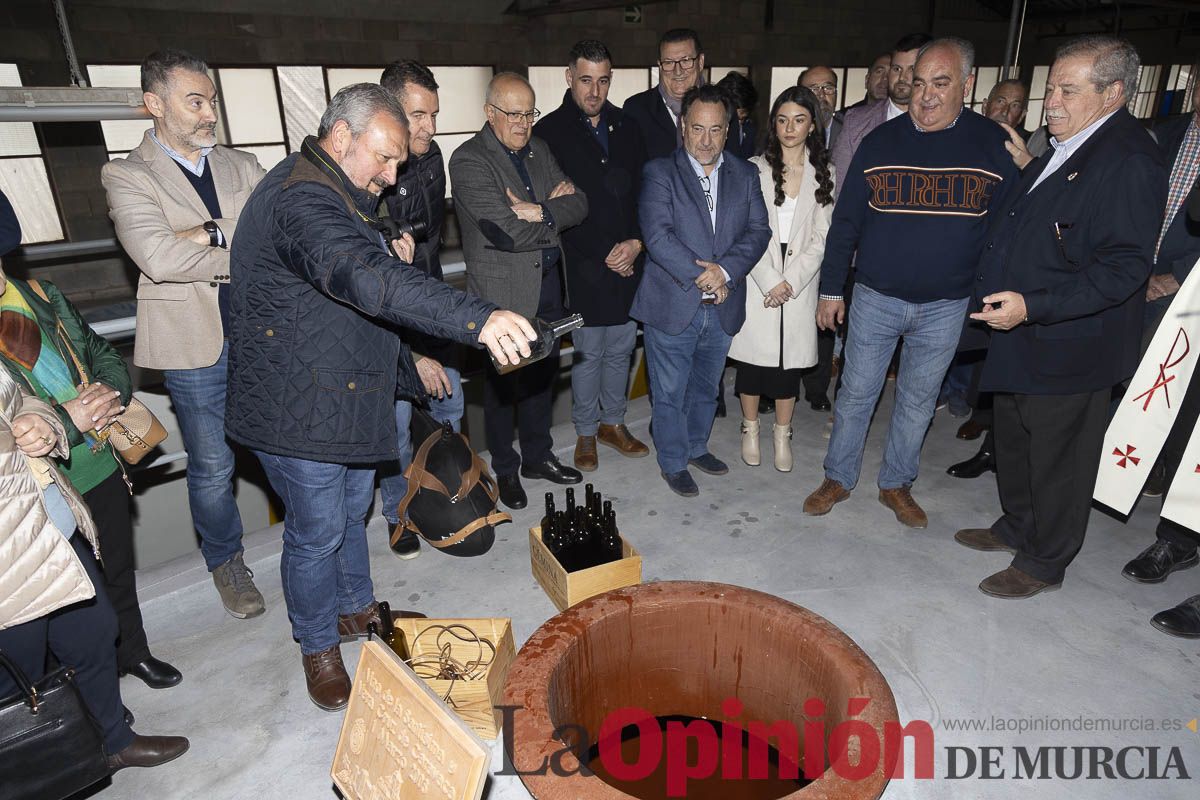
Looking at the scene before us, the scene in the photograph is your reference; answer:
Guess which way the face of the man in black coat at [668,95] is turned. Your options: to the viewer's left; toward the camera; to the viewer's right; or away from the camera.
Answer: toward the camera

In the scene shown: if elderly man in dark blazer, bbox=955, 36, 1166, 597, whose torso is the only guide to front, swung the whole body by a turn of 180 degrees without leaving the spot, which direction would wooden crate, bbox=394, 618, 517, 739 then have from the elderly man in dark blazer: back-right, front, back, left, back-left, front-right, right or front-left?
back-right

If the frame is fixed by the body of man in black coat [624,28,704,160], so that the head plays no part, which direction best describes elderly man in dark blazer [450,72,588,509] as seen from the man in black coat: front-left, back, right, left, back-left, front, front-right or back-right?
front-right

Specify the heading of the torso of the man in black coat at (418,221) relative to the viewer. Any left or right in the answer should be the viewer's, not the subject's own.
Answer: facing the viewer and to the right of the viewer

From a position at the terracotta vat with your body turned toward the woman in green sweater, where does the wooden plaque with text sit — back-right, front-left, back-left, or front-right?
front-left

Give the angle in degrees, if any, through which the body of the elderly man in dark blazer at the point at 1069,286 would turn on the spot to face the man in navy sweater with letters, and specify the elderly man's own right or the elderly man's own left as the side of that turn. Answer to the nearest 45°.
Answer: approximately 45° to the elderly man's own right

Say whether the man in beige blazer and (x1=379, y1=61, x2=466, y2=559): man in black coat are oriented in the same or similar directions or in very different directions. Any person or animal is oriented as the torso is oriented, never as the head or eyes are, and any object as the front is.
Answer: same or similar directions

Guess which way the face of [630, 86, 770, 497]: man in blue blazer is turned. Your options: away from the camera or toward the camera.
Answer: toward the camera

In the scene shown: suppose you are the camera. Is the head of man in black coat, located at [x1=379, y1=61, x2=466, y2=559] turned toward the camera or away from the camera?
toward the camera

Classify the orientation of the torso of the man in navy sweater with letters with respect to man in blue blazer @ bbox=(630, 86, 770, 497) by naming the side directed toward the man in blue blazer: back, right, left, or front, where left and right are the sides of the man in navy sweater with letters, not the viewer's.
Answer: right

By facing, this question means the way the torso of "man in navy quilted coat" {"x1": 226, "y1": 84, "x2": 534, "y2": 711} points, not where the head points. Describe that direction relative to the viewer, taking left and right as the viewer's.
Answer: facing to the right of the viewer

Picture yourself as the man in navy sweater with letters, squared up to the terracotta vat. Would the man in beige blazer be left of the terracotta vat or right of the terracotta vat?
right

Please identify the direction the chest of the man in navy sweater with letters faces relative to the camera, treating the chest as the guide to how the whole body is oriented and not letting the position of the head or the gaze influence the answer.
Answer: toward the camera

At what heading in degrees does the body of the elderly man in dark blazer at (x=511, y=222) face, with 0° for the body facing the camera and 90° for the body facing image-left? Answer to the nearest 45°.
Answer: approximately 315°

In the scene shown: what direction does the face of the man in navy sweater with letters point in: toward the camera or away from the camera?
toward the camera

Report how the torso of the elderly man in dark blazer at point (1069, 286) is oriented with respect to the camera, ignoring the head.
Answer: to the viewer's left

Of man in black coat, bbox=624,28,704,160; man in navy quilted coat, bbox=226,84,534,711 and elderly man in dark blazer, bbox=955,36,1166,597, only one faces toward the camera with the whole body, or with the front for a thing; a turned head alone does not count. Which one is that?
man in black coat, bbox=624,28,704,160

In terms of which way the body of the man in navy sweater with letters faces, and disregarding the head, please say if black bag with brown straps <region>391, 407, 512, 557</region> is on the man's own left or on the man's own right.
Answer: on the man's own right

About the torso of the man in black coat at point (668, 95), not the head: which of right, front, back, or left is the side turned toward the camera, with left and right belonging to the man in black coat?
front

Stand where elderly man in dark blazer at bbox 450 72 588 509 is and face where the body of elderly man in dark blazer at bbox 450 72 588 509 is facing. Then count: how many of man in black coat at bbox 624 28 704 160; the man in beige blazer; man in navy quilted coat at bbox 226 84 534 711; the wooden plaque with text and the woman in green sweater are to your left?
1

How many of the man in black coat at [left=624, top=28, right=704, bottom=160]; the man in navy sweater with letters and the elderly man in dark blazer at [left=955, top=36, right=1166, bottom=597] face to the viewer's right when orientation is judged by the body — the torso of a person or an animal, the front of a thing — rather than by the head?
0
